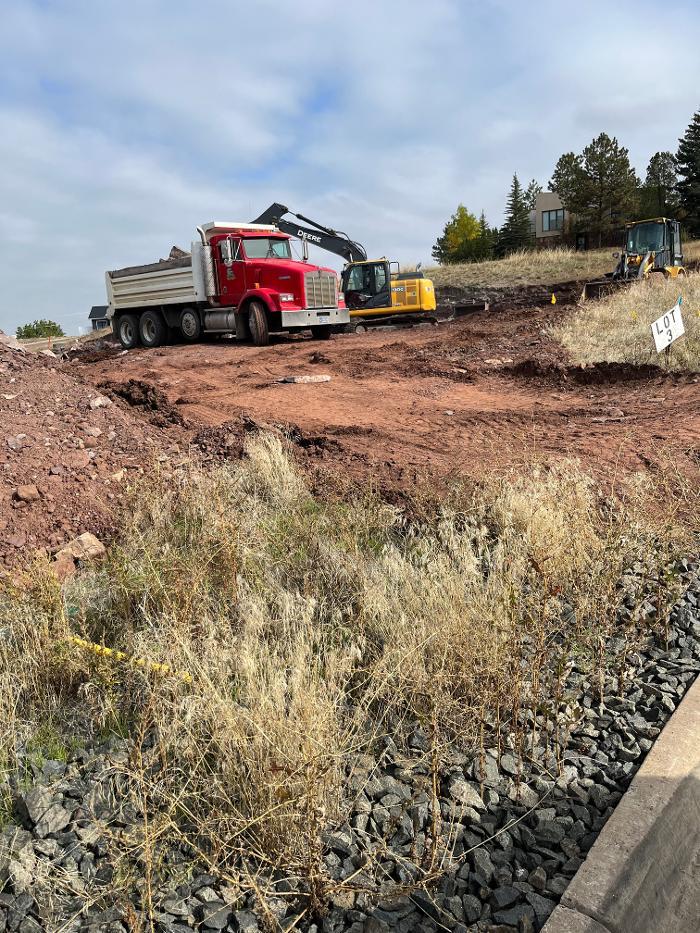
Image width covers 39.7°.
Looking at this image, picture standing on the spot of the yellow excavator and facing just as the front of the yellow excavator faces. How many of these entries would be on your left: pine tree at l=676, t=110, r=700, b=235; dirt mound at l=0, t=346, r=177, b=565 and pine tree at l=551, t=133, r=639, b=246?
1

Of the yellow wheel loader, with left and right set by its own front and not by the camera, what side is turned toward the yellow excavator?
front

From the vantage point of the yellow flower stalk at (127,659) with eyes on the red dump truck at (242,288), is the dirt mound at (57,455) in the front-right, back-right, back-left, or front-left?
front-left

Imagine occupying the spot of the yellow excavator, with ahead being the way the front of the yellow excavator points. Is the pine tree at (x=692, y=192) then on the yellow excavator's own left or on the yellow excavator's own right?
on the yellow excavator's own right

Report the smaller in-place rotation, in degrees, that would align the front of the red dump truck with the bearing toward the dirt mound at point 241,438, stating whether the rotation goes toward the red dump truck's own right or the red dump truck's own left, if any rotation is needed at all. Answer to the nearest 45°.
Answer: approximately 45° to the red dump truck's own right

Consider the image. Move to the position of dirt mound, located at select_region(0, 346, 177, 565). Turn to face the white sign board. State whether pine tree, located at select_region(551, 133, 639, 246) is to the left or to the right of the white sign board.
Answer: left

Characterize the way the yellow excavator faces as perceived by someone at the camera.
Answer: facing to the left of the viewer

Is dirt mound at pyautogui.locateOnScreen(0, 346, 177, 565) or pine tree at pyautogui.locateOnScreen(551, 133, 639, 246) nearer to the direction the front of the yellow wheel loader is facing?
the dirt mound

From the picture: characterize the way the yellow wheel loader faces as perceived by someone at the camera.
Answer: facing the viewer and to the left of the viewer

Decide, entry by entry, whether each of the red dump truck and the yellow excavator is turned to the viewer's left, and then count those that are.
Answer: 1

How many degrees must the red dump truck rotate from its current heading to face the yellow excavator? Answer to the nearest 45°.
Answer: approximately 90° to its left

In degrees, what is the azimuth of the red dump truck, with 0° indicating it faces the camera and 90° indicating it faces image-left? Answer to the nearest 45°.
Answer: approximately 315°

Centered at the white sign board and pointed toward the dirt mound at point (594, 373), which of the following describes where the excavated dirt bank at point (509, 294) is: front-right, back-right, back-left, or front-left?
back-right

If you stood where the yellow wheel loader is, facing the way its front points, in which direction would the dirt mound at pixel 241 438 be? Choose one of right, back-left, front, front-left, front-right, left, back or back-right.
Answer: front-left

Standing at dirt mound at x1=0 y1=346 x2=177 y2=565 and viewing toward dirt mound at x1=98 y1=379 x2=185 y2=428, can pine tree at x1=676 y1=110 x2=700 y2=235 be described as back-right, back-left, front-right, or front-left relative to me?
front-right

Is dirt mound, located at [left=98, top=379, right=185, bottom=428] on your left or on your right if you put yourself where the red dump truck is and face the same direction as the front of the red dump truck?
on your right

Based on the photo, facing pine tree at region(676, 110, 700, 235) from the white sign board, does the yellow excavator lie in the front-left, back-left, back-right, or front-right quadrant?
front-left
